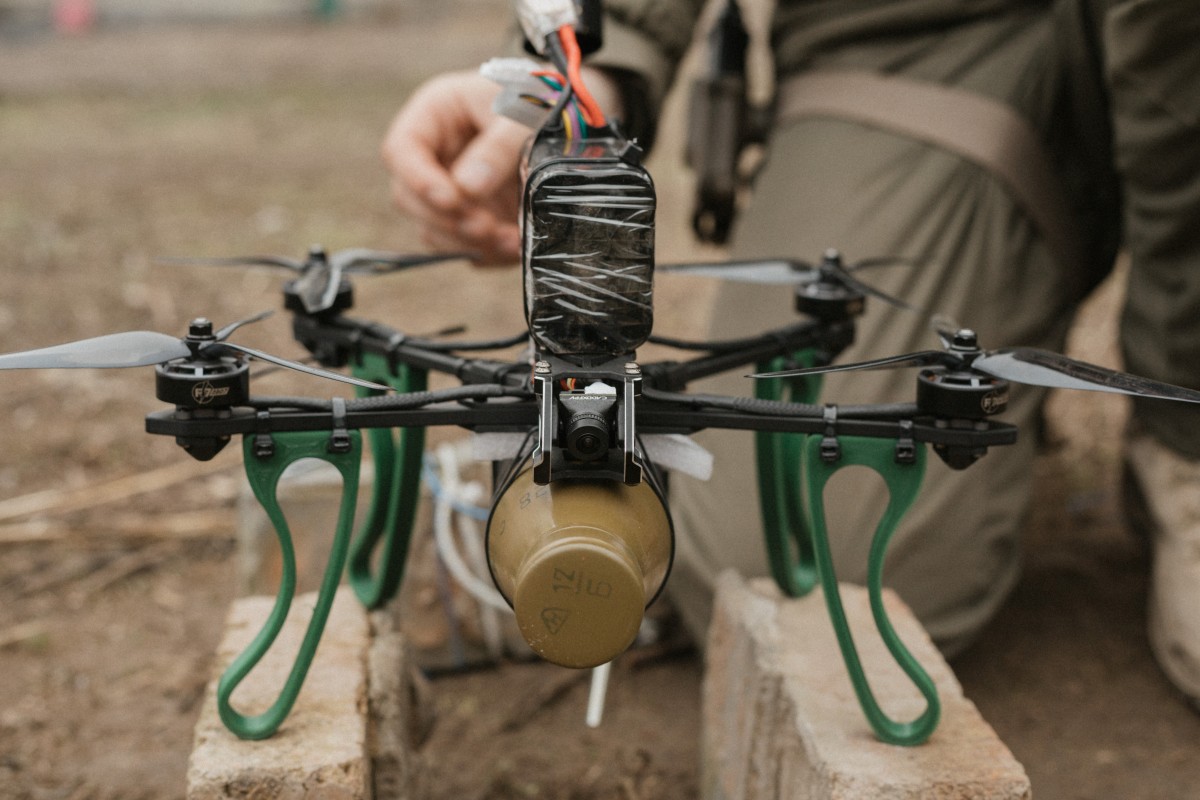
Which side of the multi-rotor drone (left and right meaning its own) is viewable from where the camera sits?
front
